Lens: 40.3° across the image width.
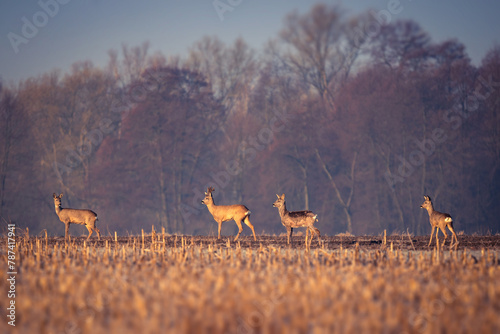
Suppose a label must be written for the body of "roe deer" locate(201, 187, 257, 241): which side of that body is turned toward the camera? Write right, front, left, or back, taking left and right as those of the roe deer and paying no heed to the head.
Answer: left
